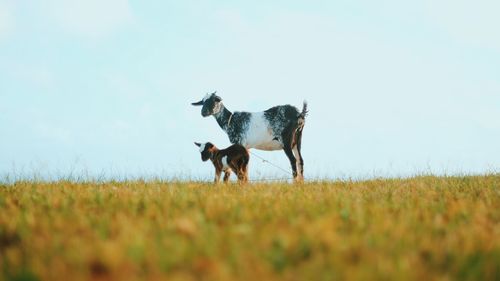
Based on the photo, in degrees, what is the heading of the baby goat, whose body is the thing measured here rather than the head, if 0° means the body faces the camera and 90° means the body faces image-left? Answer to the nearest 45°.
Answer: approximately 90°

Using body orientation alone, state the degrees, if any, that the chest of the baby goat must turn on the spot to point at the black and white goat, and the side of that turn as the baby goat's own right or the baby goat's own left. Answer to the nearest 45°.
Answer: approximately 90° to the baby goat's own right
